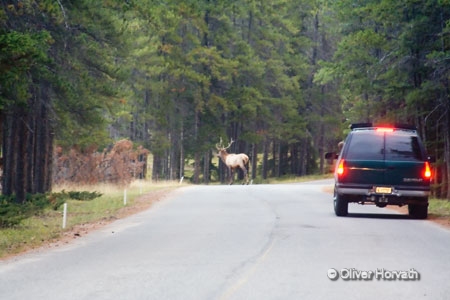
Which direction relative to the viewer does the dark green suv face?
away from the camera
